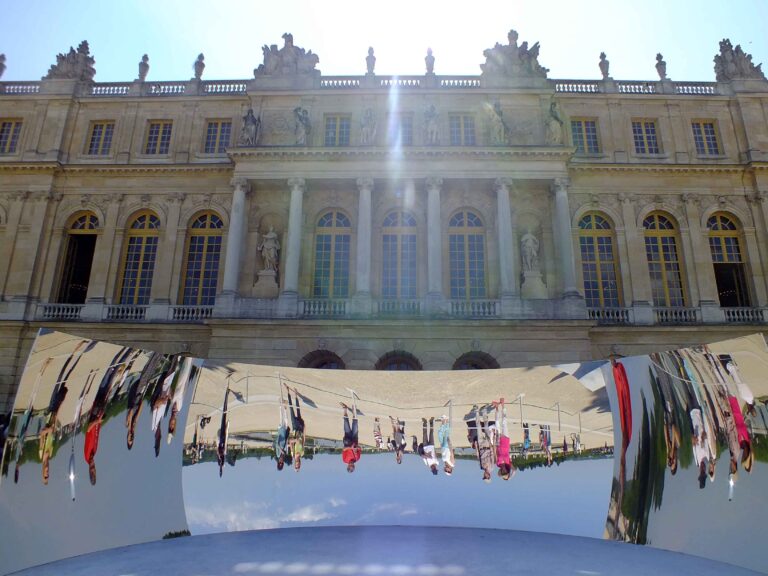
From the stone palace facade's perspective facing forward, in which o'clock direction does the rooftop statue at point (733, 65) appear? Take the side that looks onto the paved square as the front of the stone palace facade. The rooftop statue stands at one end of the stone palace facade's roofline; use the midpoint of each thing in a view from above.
The rooftop statue is roughly at 9 o'clock from the stone palace facade.

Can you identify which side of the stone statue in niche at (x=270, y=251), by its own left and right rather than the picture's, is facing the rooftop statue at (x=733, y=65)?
left

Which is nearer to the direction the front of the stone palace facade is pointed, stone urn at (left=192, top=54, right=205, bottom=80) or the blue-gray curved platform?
the blue-gray curved platform

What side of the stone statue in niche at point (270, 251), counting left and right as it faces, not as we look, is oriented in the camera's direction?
front

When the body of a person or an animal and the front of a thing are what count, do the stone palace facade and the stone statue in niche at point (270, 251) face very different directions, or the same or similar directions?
same or similar directions

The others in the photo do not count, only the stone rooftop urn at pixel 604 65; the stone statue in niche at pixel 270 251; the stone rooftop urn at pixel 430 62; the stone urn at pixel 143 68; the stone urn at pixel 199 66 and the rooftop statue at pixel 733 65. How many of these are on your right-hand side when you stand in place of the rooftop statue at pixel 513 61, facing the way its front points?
4

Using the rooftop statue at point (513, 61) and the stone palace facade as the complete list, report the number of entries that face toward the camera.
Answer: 2

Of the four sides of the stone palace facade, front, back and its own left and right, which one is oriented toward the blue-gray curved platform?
front

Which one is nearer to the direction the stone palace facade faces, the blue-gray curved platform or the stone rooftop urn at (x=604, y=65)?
the blue-gray curved platform

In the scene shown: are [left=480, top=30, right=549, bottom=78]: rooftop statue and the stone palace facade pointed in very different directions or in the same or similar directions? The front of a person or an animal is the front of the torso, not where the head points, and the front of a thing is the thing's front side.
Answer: same or similar directions

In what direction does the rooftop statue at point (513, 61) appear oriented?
toward the camera
